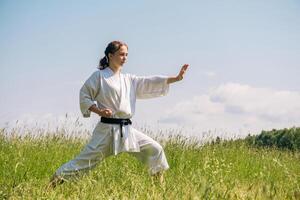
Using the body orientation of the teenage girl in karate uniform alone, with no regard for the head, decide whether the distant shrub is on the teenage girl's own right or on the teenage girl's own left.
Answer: on the teenage girl's own left

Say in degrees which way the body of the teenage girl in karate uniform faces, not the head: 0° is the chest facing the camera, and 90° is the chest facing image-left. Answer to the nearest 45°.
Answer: approximately 315°
